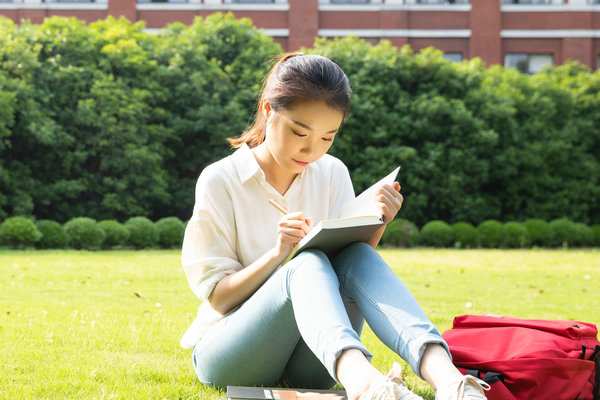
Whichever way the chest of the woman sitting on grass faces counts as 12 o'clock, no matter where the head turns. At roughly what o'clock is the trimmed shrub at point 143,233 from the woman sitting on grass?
The trimmed shrub is roughly at 7 o'clock from the woman sitting on grass.

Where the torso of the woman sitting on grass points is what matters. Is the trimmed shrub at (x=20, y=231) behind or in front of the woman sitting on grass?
behind

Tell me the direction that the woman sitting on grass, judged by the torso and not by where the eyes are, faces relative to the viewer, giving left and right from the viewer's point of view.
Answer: facing the viewer and to the right of the viewer

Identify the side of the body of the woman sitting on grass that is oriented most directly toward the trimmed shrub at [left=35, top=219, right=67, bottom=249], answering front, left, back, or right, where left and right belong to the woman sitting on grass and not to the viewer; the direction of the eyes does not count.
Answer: back

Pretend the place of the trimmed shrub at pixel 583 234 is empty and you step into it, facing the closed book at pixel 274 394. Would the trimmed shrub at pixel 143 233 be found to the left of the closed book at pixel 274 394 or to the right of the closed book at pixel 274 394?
right

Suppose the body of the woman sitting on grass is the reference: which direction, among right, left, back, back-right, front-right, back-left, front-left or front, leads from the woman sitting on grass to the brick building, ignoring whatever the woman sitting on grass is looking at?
back-left

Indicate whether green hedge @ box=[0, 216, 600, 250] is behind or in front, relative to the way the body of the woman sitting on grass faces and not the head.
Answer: behind

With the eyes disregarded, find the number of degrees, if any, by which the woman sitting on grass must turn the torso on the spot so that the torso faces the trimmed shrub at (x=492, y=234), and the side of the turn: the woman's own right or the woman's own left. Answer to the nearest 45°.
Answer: approximately 135° to the woman's own left
